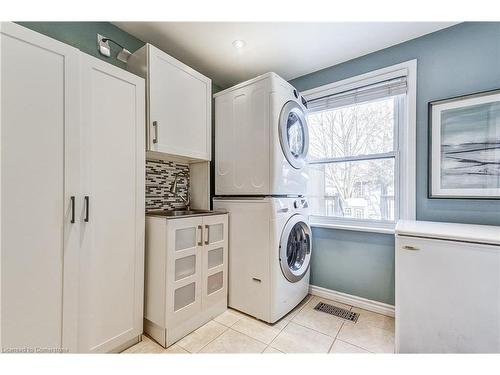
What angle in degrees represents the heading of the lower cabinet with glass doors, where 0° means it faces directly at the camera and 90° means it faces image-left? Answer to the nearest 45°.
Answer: approximately 315°

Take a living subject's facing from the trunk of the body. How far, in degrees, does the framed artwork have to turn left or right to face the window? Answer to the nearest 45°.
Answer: approximately 45° to its right

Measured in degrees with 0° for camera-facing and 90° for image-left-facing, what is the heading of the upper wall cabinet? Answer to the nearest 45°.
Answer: approximately 315°

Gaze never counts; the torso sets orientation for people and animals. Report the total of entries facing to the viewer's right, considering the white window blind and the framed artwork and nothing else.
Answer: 0

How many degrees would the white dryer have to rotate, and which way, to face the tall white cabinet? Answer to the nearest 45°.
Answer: approximately 90° to its right

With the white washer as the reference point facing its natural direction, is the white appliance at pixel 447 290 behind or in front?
in front

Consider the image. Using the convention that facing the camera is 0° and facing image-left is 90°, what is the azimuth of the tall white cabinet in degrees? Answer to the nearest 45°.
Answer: approximately 315°

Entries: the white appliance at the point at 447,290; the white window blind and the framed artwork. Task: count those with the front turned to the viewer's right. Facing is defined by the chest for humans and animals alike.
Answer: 0

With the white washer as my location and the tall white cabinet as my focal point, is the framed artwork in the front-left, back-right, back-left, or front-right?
back-left

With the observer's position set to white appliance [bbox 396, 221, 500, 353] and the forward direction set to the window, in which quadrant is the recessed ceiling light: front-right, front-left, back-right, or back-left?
front-left

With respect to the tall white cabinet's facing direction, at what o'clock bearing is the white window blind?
The white window blind is roughly at 11 o'clock from the tall white cabinet.

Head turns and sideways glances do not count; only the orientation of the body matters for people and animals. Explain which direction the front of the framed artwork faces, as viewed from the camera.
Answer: facing the viewer and to the left of the viewer

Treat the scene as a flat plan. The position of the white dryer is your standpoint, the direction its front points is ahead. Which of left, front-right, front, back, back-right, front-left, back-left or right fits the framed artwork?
front-left

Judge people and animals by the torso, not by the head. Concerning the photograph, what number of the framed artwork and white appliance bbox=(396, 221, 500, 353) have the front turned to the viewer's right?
0
